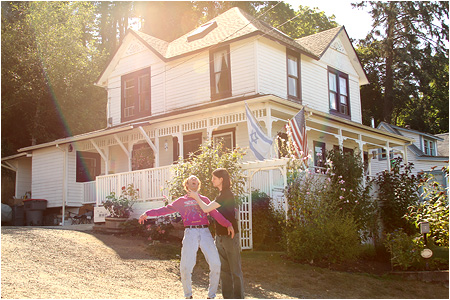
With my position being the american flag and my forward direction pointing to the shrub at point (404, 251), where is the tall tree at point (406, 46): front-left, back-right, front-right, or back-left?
back-left

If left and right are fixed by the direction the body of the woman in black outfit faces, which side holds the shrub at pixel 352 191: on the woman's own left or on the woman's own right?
on the woman's own right

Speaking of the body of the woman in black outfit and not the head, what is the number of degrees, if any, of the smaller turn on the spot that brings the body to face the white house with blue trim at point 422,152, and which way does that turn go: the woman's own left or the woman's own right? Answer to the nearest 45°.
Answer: approximately 135° to the woman's own right

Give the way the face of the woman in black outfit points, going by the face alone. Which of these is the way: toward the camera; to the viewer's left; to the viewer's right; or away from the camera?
to the viewer's left

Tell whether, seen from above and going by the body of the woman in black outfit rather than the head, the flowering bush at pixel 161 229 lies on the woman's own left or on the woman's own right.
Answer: on the woman's own right

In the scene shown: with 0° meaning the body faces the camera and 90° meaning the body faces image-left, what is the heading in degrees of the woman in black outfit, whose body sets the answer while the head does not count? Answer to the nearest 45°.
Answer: approximately 90°

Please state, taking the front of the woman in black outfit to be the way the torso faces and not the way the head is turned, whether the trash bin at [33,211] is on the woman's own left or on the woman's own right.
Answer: on the woman's own right

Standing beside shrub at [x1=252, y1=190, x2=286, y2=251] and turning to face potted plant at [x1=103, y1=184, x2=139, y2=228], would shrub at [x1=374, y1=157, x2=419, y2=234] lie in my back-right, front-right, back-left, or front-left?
back-right

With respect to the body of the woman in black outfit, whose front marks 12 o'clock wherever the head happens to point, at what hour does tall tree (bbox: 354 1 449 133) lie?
The tall tree is roughly at 4 o'clock from the woman in black outfit.

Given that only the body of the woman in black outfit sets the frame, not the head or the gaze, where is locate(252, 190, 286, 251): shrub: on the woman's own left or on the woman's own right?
on the woman's own right

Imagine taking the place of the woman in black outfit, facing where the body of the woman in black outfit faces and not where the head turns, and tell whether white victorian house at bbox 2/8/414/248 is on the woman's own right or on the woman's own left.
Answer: on the woman's own right

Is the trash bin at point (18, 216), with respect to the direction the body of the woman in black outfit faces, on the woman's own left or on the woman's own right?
on the woman's own right

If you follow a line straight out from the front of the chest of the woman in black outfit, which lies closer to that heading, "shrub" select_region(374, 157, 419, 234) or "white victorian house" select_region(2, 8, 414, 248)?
the white victorian house

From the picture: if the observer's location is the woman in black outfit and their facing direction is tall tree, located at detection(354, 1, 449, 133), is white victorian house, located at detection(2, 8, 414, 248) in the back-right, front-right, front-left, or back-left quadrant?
front-left

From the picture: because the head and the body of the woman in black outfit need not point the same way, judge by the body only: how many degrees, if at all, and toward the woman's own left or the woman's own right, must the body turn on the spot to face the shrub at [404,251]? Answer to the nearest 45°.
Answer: approximately 135° to the woman's own right
